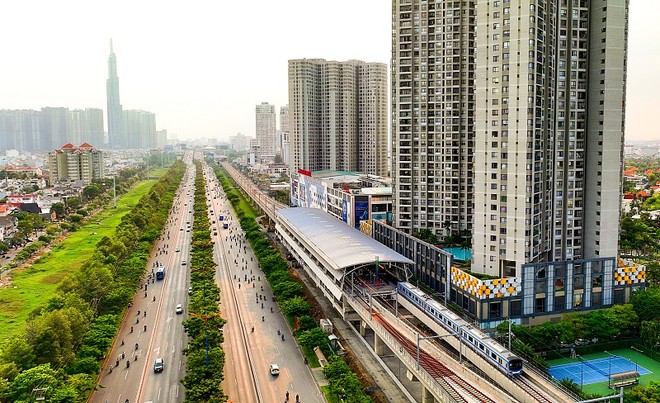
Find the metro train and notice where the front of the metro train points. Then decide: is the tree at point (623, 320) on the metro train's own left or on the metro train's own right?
on the metro train's own left

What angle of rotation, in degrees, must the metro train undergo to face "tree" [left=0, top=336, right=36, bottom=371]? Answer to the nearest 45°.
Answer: approximately 135° to its right

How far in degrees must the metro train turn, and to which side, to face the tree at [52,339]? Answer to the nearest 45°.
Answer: approximately 135° to its right

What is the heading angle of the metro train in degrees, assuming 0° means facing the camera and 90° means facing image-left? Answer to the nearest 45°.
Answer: approximately 315°

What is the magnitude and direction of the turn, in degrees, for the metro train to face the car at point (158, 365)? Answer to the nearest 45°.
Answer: approximately 135° to its right

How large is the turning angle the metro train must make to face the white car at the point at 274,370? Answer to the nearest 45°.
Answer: approximately 135° to its right

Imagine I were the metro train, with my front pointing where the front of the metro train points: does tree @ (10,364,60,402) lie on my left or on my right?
on my right

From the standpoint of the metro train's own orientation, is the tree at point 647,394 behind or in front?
in front
